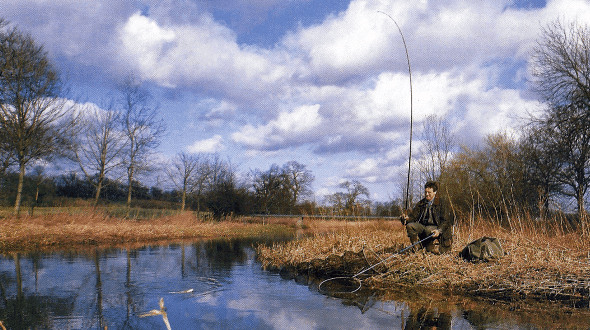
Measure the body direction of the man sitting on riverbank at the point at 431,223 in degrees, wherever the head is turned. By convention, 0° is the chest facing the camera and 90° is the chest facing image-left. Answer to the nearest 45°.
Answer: approximately 45°

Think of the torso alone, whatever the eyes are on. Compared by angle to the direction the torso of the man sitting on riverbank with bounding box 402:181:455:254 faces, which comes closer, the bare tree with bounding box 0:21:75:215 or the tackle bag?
the bare tree

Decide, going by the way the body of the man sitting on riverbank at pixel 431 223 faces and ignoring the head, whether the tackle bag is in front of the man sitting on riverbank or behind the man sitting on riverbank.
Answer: behind

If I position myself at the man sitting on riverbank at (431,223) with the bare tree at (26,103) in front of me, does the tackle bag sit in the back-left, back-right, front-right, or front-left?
back-right

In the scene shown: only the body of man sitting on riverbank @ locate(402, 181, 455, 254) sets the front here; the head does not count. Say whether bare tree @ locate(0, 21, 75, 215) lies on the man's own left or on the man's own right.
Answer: on the man's own right
